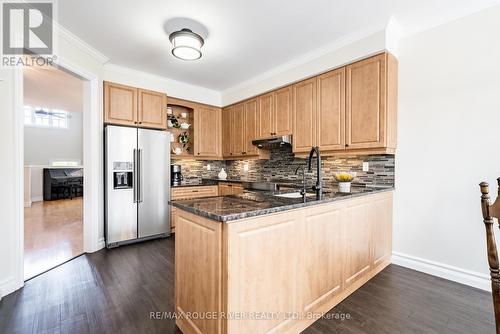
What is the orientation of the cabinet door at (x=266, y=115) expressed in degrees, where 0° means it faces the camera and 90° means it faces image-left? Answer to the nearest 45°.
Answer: approximately 45°

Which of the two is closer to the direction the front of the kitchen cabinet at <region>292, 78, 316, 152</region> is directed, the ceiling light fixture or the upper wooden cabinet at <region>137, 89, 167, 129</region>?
the ceiling light fixture

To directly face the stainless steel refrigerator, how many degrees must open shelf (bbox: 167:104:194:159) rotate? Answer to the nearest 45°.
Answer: approximately 90° to its right

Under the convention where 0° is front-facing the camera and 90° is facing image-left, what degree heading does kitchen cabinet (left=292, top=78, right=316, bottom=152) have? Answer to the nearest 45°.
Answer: approximately 45°

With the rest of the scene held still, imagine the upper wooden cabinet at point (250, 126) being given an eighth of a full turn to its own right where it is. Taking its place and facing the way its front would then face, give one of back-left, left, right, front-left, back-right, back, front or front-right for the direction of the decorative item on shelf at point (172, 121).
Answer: front

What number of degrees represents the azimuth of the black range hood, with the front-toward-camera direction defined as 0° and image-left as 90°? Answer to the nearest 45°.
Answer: approximately 45°

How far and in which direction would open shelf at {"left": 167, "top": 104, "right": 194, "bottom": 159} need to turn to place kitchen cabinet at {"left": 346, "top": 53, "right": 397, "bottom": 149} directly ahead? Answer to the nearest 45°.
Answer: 0° — it already faces it

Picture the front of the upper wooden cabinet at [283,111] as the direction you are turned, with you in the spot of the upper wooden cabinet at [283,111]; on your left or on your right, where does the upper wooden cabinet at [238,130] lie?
on your right

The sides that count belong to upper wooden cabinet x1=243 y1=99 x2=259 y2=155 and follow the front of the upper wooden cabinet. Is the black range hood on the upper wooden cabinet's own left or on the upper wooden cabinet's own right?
on the upper wooden cabinet's own left

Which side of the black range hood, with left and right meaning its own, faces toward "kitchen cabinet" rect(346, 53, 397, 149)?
left

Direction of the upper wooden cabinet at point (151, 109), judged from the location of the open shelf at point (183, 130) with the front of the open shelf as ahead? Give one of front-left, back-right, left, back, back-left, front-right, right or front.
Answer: right

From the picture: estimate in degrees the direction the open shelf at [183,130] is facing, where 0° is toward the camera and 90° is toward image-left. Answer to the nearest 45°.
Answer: approximately 315°
